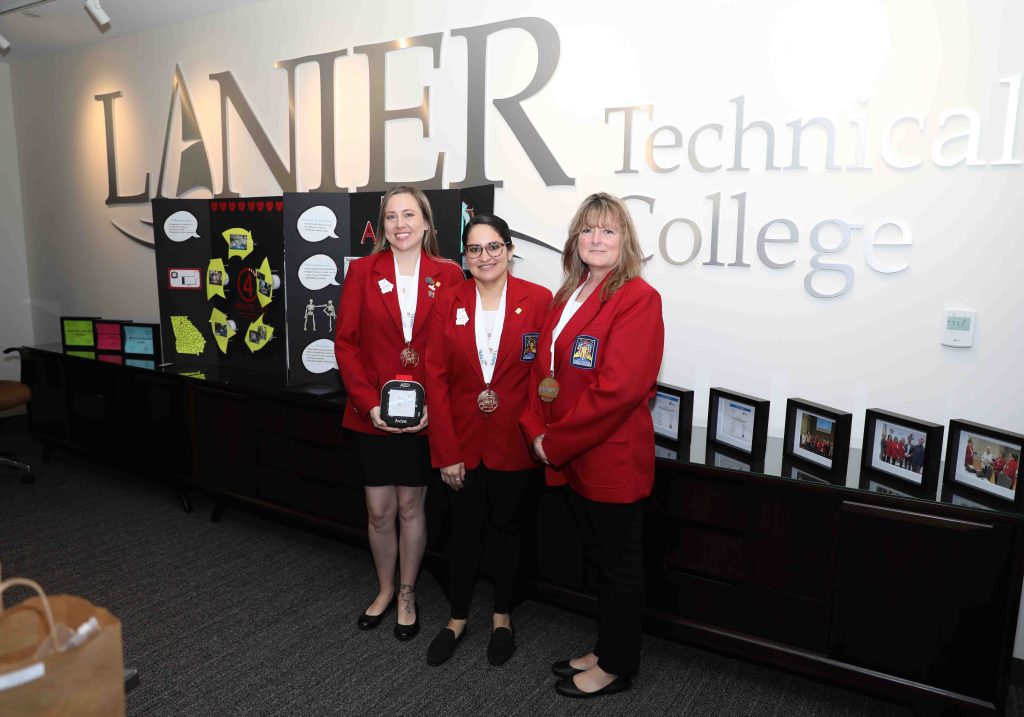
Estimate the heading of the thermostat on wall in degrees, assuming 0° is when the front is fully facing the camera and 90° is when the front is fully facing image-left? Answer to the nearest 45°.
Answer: approximately 0°

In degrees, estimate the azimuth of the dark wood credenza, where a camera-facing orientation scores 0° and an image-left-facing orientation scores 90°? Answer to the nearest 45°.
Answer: approximately 45°

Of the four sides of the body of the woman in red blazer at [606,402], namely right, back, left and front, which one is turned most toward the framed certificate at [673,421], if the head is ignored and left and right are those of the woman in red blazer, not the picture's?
back

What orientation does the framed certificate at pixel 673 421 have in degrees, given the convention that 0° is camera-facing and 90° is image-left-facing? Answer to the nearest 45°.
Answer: approximately 45°

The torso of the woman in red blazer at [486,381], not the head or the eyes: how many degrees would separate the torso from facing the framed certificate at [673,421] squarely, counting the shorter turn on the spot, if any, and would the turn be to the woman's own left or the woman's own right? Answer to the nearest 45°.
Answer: approximately 90° to the woman's own left

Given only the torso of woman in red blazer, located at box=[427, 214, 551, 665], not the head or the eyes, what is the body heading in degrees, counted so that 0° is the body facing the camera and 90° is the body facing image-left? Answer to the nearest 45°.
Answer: approximately 0°

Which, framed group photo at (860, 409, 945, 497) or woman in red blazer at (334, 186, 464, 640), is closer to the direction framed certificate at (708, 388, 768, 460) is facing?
the woman in red blazer

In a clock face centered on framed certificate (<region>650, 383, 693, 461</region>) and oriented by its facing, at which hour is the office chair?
The office chair is roughly at 2 o'clock from the framed certificate.

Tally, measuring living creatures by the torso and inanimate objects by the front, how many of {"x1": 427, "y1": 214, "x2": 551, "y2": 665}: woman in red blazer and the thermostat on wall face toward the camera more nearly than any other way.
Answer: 2

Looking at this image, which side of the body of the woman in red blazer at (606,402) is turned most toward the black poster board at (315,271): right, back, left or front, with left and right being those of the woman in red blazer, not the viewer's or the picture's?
right
